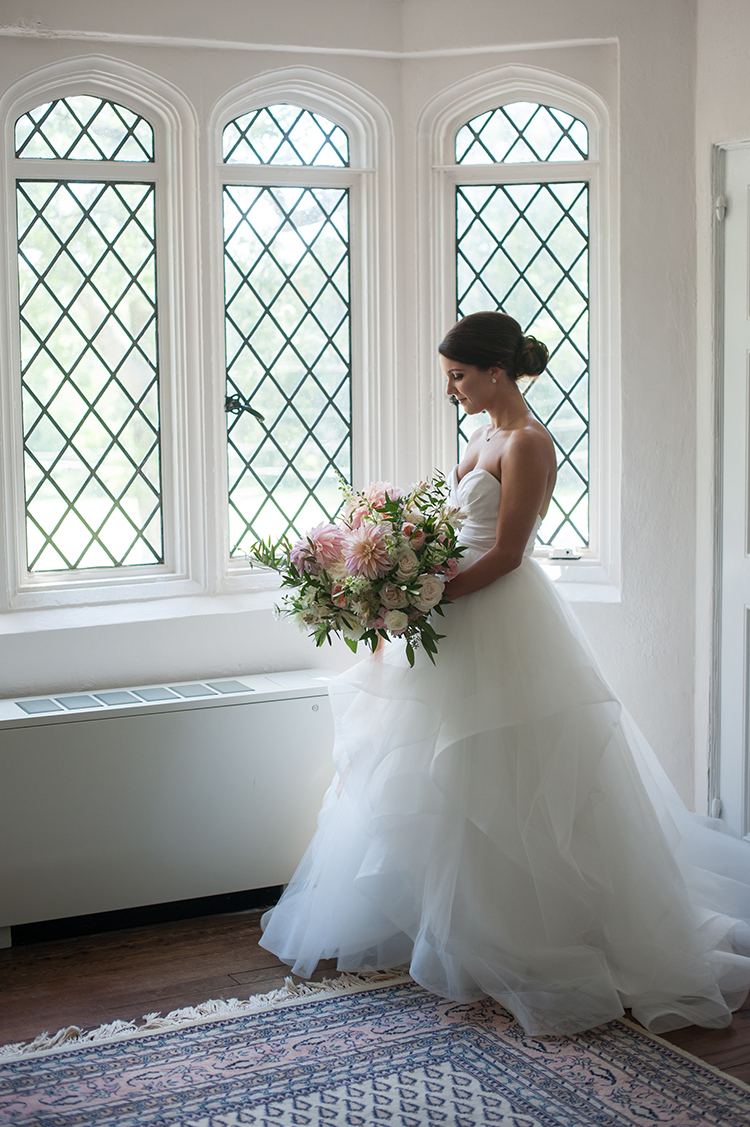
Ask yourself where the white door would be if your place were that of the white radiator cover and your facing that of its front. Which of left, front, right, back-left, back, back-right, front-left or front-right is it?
left

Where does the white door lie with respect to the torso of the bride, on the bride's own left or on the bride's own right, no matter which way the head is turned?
on the bride's own right

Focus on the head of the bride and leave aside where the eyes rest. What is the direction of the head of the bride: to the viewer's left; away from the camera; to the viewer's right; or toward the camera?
to the viewer's left

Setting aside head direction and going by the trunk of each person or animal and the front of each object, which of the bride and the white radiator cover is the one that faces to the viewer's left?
the bride

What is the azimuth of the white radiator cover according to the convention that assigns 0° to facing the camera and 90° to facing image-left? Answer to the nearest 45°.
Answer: approximately 0°

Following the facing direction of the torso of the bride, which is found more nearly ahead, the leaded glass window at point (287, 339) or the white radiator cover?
the white radiator cover

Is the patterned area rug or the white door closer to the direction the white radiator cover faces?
the patterned area rug

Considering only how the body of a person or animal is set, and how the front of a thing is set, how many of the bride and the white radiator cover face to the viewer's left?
1

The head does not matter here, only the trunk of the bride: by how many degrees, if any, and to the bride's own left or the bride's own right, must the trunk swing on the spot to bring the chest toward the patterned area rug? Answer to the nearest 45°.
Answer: approximately 45° to the bride's own left

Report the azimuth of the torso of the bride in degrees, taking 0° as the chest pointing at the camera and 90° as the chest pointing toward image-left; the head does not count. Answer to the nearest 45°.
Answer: approximately 90°

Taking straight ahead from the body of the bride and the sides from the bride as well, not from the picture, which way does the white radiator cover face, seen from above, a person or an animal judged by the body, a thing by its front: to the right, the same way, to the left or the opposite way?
to the left
